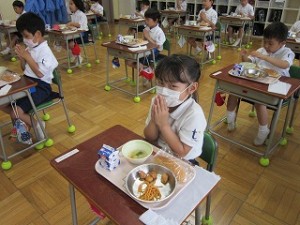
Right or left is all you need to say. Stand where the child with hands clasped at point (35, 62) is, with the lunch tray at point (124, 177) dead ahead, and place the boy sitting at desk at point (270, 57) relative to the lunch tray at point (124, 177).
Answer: left

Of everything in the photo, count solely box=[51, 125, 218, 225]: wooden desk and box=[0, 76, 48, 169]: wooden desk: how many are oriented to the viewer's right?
0

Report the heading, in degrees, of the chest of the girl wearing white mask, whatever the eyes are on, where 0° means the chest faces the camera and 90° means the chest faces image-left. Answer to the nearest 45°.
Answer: approximately 45°

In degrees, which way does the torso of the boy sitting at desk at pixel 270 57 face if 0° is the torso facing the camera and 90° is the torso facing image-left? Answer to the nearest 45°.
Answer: approximately 45°

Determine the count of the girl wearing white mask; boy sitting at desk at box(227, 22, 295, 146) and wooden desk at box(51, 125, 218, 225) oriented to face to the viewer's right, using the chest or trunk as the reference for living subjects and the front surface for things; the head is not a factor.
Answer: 0

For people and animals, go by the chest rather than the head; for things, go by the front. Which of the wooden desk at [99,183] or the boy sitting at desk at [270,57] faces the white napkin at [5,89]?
the boy sitting at desk

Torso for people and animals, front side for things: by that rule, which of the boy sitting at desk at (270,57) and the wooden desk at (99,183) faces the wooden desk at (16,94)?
the boy sitting at desk

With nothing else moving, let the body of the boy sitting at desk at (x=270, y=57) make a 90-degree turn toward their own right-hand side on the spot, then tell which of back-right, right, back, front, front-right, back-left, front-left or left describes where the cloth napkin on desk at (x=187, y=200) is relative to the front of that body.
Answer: back-left

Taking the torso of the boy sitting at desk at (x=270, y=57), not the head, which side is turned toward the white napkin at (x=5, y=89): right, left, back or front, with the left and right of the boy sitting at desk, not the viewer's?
front
